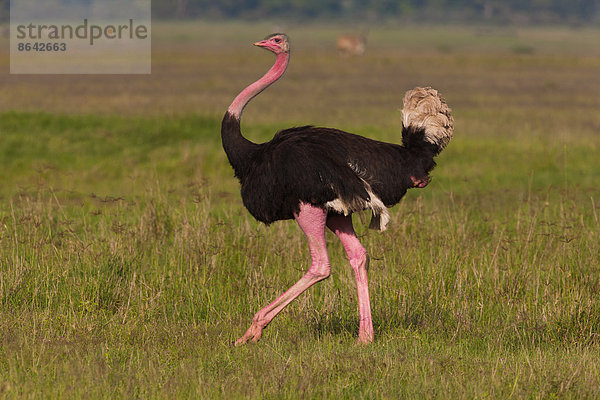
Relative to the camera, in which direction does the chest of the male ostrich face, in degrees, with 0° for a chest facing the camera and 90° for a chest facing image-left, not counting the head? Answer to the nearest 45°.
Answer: approximately 90°
